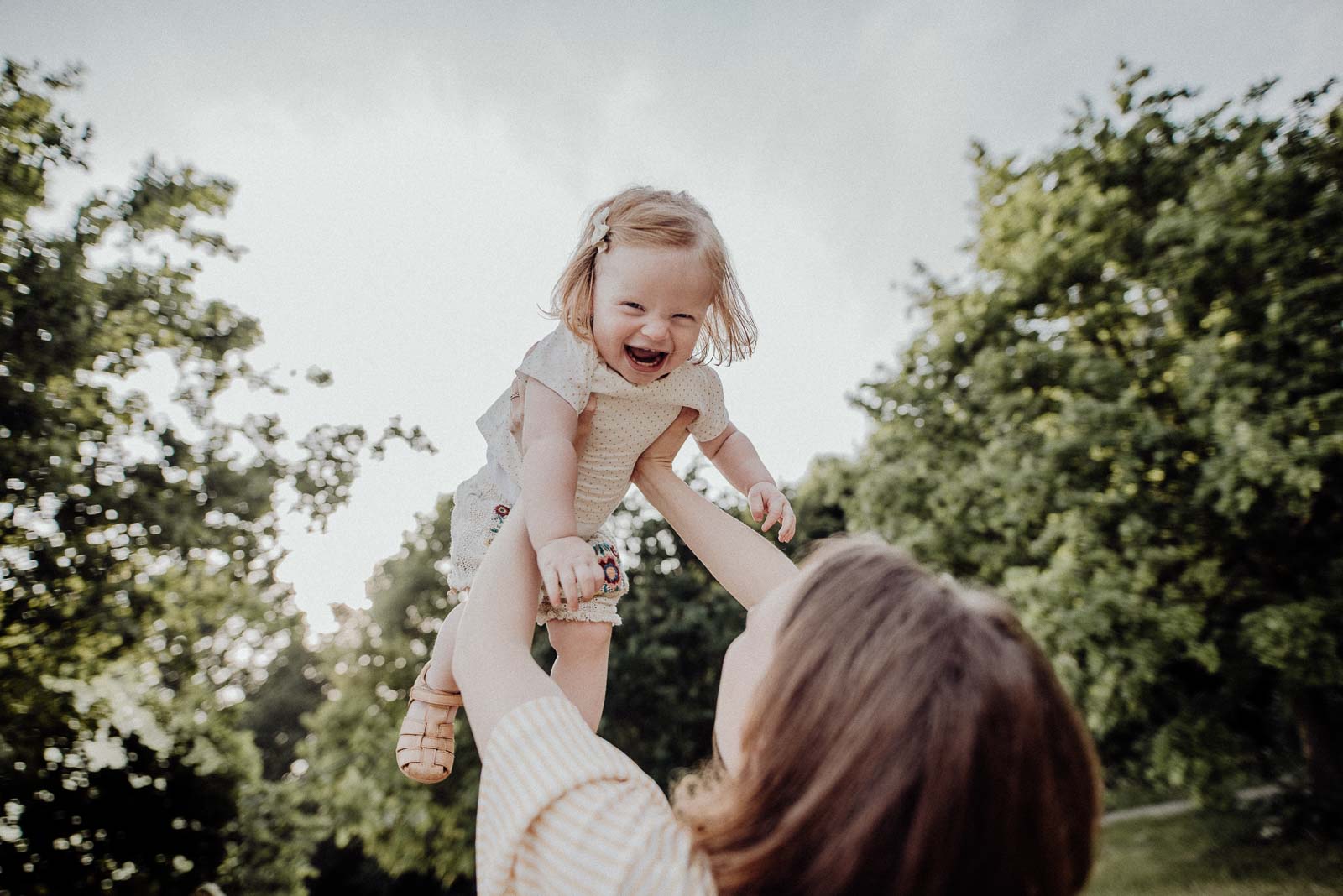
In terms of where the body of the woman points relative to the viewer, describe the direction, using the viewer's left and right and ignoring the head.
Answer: facing away from the viewer and to the left of the viewer

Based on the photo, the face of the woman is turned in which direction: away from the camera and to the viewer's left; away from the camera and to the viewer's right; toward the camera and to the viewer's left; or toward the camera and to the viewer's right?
away from the camera and to the viewer's left

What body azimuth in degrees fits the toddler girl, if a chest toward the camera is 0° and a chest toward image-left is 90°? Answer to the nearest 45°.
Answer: approximately 315°

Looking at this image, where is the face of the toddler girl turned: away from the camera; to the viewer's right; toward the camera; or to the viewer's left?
toward the camera
